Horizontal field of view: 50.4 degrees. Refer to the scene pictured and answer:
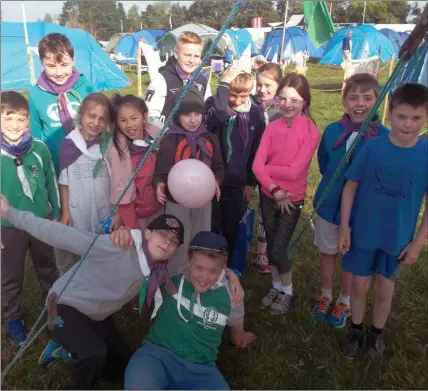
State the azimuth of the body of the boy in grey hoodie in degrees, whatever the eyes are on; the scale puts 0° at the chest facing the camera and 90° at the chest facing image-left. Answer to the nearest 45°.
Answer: approximately 315°

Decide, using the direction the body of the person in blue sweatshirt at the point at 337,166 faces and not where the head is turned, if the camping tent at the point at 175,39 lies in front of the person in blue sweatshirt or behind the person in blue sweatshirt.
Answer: behind

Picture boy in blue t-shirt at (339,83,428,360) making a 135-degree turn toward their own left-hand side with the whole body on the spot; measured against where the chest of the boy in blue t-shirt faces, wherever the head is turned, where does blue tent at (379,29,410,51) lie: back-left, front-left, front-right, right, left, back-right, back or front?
front-left

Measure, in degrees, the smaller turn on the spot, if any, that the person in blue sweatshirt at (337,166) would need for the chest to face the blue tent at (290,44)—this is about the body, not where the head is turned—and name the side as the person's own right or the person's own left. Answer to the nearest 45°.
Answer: approximately 180°

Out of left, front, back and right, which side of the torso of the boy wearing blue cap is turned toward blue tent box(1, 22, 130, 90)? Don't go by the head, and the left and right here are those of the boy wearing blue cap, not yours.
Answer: back

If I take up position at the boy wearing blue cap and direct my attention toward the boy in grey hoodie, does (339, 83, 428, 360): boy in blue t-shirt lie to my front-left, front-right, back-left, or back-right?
back-right

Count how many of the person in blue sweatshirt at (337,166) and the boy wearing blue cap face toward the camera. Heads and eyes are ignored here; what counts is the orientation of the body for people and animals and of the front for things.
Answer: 2

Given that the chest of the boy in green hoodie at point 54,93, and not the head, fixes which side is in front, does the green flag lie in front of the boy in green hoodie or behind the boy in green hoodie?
behind

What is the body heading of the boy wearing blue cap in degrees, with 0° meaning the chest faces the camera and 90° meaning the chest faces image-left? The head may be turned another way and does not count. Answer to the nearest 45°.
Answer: approximately 0°
